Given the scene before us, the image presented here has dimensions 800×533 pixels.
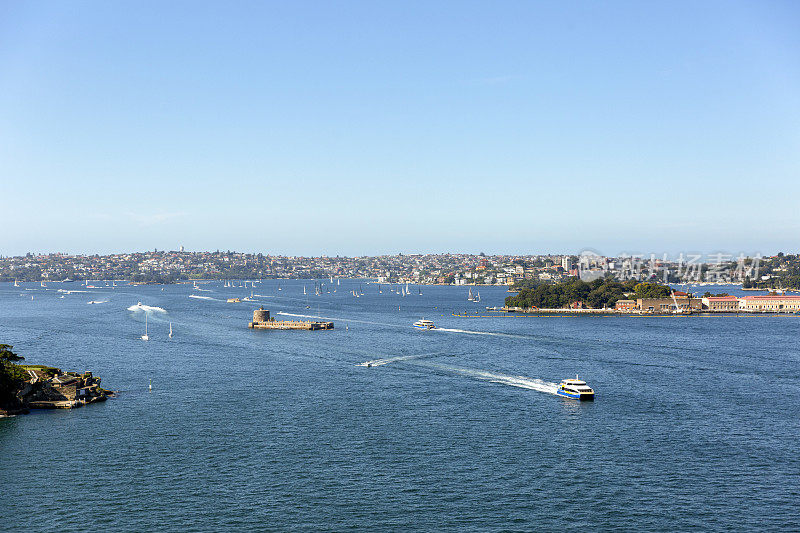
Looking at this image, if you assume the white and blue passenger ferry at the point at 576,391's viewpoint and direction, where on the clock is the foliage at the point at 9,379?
The foliage is roughly at 4 o'clock from the white and blue passenger ferry.

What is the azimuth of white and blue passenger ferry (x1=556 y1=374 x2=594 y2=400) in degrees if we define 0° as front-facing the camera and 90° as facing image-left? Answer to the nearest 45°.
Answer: approximately 315°
